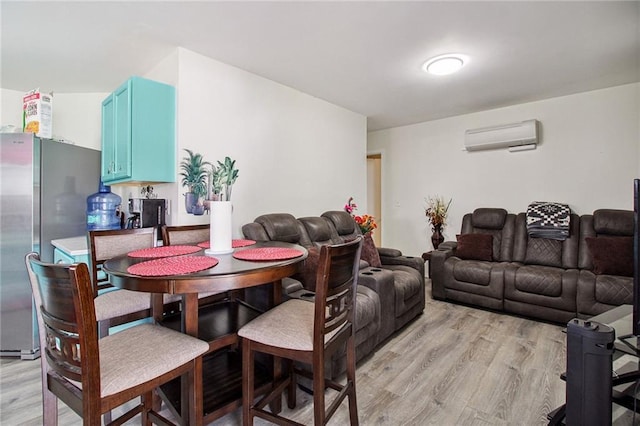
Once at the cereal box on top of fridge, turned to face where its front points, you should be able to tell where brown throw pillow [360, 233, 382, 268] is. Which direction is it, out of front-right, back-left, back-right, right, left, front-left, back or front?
left

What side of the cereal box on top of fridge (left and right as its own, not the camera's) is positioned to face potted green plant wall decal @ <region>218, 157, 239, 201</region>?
left

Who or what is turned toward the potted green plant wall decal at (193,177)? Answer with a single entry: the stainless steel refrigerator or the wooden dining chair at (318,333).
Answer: the wooden dining chair

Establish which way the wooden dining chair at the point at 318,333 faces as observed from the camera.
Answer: facing away from the viewer and to the left of the viewer

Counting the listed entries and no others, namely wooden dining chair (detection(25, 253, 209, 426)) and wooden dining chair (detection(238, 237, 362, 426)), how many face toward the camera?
0

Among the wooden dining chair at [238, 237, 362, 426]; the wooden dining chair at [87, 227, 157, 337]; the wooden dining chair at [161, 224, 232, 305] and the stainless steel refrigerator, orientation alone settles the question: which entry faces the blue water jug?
the wooden dining chair at [238, 237, 362, 426]

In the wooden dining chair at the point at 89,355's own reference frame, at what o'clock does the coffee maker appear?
The coffee maker is roughly at 11 o'clock from the wooden dining chair.

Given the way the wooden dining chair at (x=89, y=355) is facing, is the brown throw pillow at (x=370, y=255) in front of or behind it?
in front

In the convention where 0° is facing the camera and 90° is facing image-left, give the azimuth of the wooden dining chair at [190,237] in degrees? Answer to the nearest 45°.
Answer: approximately 315°

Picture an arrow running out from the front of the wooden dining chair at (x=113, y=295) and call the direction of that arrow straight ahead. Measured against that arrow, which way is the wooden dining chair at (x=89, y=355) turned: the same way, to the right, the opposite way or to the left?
to the left

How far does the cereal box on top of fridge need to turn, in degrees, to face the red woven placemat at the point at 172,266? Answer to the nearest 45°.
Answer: approximately 45° to its left

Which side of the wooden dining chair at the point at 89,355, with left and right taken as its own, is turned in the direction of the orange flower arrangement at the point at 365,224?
front

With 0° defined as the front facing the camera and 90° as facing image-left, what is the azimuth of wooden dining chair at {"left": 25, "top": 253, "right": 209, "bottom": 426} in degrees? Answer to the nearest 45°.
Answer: approximately 225°

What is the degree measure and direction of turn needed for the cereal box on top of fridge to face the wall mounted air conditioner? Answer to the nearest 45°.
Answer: approximately 90° to its left

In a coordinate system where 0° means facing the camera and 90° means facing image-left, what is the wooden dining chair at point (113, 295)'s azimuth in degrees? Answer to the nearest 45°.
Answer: approximately 315°
